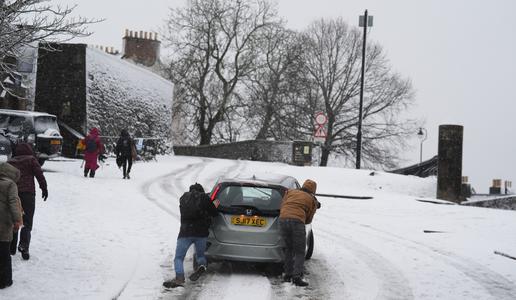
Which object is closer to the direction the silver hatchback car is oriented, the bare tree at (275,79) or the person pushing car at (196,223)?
the bare tree

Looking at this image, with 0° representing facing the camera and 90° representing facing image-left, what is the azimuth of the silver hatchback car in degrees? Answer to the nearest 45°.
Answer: approximately 180°

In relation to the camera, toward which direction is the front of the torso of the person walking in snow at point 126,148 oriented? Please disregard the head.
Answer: toward the camera

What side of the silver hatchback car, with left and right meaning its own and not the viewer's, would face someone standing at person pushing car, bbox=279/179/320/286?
back

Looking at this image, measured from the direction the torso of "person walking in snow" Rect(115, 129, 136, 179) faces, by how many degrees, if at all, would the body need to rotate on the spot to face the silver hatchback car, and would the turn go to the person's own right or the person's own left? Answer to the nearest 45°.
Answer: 0° — they already face it

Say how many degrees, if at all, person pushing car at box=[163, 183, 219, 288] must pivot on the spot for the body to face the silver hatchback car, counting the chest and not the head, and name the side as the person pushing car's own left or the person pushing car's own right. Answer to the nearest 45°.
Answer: approximately 45° to the person pushing car's own right

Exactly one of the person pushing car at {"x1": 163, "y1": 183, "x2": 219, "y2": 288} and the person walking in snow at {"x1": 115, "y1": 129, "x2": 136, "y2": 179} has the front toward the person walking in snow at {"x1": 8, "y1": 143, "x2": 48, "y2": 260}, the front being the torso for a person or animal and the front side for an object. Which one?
the person walking in snow at {"x1": 115, "y1": 129, "x2": 136, "y2": 179}

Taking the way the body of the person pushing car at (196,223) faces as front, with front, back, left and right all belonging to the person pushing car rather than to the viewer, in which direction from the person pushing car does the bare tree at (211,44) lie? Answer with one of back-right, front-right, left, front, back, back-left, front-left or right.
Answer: front-left

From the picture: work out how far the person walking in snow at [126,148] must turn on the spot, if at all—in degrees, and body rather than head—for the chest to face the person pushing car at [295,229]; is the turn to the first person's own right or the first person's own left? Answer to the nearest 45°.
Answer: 0° — they already face them

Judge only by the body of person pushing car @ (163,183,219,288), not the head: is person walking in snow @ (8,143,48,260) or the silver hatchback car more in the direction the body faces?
the silver hatchback car

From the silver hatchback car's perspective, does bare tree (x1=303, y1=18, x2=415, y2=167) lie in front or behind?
in front

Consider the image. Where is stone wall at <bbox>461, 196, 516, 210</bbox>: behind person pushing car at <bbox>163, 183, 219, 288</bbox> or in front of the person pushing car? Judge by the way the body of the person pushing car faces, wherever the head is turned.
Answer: in front
